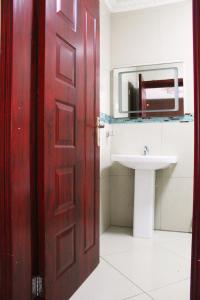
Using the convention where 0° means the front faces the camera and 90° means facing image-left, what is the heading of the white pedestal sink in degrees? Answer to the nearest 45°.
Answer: approximately 0°

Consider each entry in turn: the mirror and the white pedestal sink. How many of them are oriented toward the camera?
2
